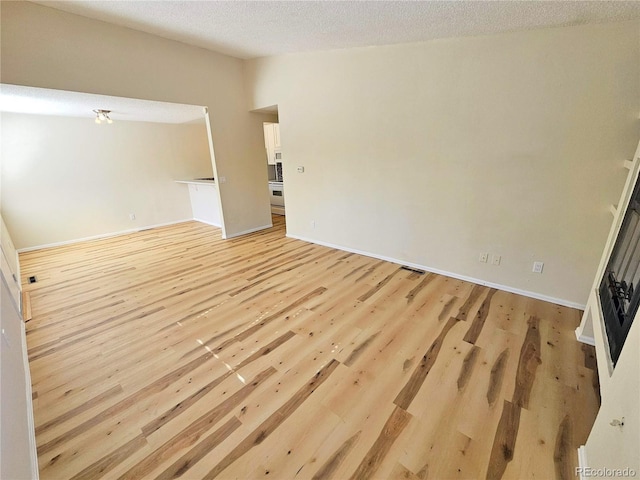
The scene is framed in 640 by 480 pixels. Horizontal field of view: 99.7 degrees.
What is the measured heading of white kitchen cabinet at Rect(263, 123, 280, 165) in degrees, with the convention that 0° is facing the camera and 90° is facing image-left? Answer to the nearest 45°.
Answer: approximately 45°

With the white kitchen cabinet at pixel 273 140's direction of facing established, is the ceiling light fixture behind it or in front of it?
in front
